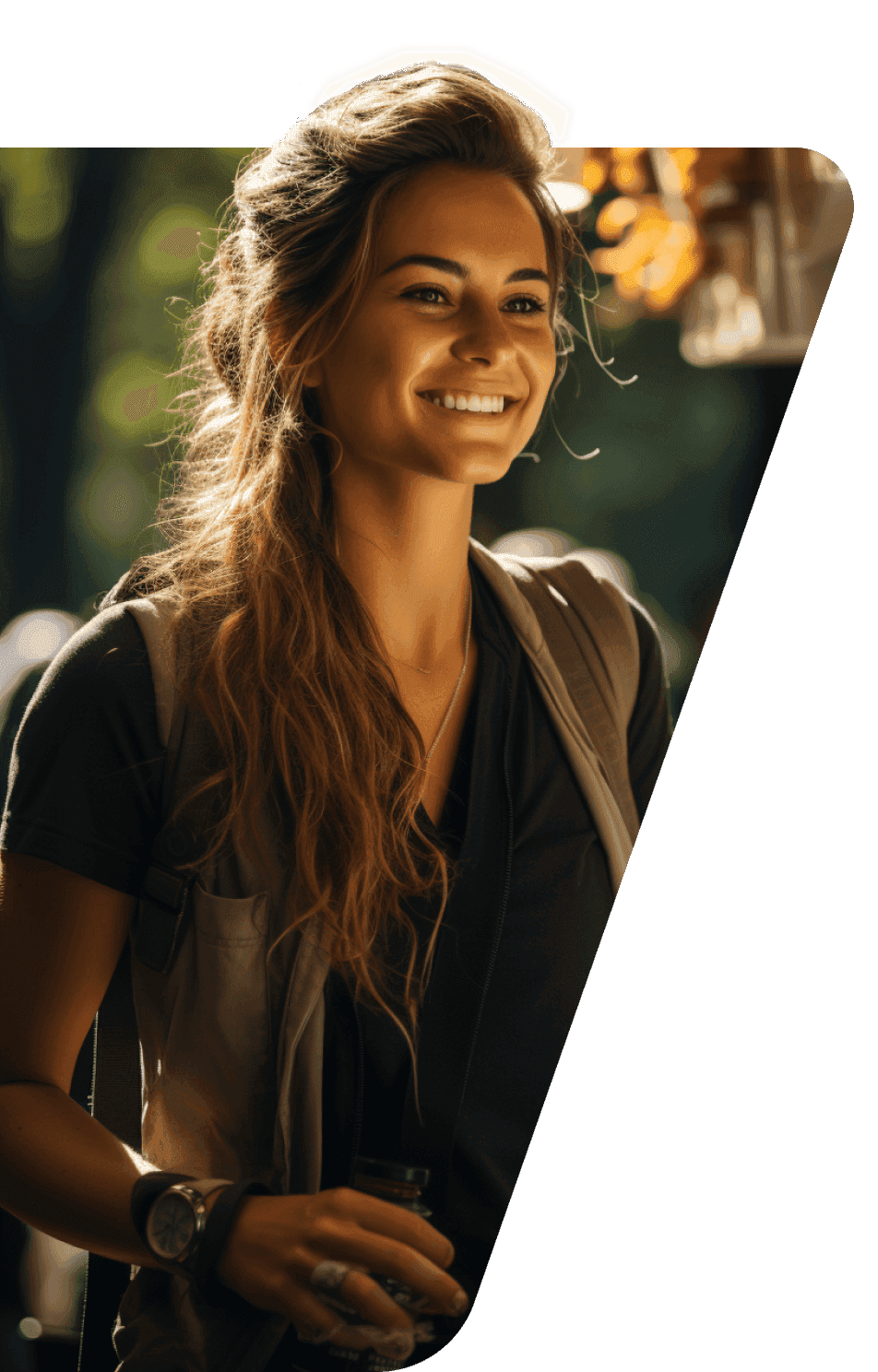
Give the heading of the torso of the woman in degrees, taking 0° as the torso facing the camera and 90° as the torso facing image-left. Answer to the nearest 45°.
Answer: approximately 315°
